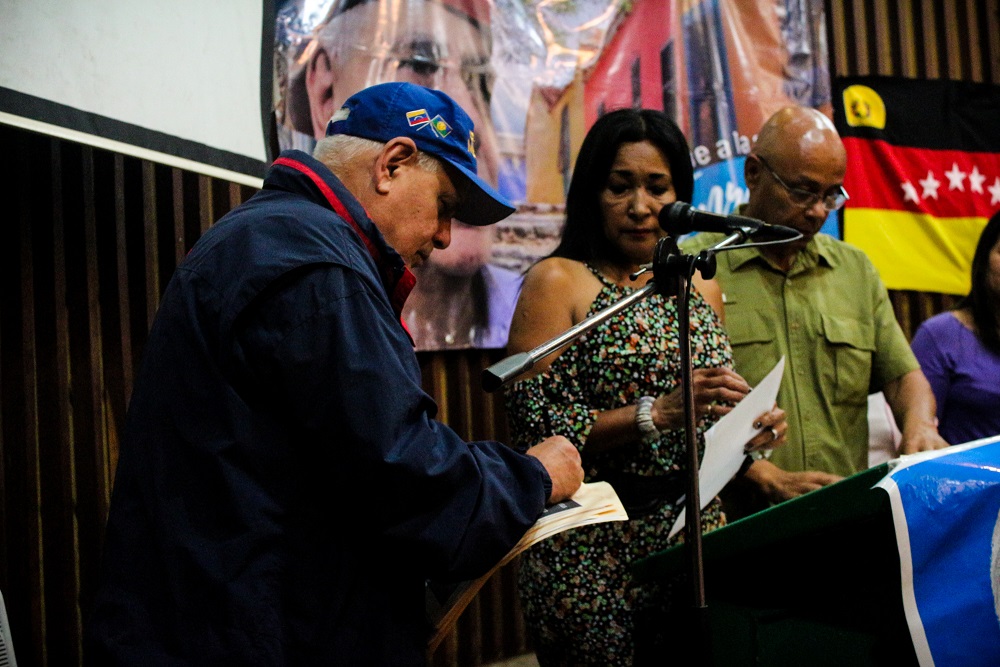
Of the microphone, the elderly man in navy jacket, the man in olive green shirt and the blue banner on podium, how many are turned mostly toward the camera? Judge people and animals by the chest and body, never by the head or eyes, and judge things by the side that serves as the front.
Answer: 2

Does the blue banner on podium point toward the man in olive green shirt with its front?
no

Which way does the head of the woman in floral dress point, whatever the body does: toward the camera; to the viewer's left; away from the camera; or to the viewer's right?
toward the camera

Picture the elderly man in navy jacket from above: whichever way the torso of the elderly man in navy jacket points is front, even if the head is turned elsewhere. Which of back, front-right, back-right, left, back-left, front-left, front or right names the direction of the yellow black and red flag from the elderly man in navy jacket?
front-left

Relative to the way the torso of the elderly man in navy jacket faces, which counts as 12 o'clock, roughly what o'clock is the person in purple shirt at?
The person in purple shirt is roughly at 11 o'clock from the elderly man in navy jacket.

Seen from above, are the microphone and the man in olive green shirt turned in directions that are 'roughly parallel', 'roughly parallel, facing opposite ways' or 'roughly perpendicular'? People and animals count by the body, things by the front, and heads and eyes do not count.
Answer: roughly perpendicular

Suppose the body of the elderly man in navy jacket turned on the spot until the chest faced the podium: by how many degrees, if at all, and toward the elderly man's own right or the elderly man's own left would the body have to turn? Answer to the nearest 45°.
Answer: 0° — they already face it

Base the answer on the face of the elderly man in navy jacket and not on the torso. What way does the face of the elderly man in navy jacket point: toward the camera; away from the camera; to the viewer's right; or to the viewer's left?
to the viewer's right

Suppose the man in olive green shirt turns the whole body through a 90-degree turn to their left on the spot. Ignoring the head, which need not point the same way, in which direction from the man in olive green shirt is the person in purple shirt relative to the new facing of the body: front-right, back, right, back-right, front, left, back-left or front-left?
front-left

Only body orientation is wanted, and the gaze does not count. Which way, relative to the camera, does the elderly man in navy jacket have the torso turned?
to the viewer's right

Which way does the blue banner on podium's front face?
toward the camera

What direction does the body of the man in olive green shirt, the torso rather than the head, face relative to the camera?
toward the camera

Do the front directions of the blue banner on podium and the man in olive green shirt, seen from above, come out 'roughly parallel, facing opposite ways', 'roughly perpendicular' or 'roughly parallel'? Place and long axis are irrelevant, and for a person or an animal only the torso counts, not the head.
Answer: roughly parallel

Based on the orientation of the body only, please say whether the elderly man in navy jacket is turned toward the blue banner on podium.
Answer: yes

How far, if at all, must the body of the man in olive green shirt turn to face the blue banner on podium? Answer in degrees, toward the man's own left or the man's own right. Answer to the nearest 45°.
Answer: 0° — they already face it

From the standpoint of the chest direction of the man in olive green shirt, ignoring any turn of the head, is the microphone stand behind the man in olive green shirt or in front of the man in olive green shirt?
in front
